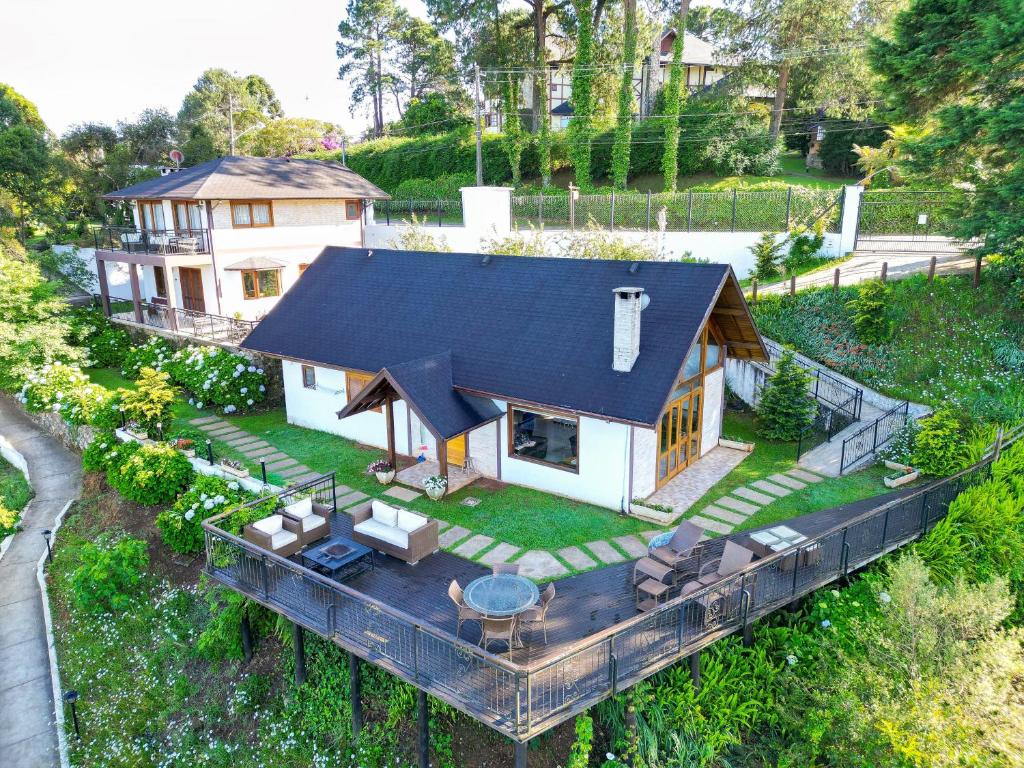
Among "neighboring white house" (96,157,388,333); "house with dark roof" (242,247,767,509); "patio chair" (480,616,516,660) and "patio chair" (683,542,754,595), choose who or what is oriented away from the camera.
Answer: "patio chair" (480,616,516,660)

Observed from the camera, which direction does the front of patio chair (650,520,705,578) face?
facing the viewer and to the left of the viewer

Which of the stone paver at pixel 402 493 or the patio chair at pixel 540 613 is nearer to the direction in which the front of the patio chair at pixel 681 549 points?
the patio chair

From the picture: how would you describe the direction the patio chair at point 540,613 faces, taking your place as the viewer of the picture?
facing to the left of the viewer

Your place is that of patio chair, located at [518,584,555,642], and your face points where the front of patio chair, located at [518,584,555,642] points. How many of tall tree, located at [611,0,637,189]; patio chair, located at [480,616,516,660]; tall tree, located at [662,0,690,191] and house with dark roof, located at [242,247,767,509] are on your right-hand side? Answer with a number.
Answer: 3

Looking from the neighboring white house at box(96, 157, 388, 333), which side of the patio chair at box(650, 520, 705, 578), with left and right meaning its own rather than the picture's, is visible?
right

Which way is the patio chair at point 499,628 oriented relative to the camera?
away from the camera

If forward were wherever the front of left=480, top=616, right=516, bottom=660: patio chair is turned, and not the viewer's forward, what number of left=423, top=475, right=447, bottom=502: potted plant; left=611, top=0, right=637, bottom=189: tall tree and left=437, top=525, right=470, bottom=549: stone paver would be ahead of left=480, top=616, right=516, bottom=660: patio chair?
3

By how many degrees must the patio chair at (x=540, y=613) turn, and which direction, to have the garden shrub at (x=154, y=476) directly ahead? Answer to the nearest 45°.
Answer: approximately 45° to its right

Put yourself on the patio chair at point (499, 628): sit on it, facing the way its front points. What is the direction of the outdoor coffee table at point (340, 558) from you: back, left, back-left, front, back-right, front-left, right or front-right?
front-left

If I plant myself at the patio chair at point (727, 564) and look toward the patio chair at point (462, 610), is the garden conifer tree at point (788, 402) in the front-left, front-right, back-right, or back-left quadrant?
back-right

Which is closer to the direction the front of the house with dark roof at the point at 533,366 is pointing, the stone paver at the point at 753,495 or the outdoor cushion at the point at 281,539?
the outdoor cushion

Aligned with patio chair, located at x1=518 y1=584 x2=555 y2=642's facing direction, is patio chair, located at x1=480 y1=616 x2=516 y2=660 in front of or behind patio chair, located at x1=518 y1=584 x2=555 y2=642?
in front

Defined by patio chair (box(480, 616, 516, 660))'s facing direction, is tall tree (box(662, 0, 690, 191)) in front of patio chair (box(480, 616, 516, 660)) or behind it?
in front

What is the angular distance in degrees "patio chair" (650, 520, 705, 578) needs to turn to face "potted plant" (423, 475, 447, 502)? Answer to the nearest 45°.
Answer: approximately 90° to its right

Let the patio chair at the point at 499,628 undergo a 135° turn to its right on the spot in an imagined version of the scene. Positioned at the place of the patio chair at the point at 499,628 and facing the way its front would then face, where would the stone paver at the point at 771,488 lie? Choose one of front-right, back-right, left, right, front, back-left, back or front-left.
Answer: left

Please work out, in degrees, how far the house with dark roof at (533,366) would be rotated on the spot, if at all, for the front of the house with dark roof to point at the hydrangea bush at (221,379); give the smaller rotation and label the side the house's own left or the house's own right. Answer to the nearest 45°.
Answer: approximately 90° to the house's own right

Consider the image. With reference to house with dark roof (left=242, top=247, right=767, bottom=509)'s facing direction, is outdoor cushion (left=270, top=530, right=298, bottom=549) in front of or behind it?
in front
